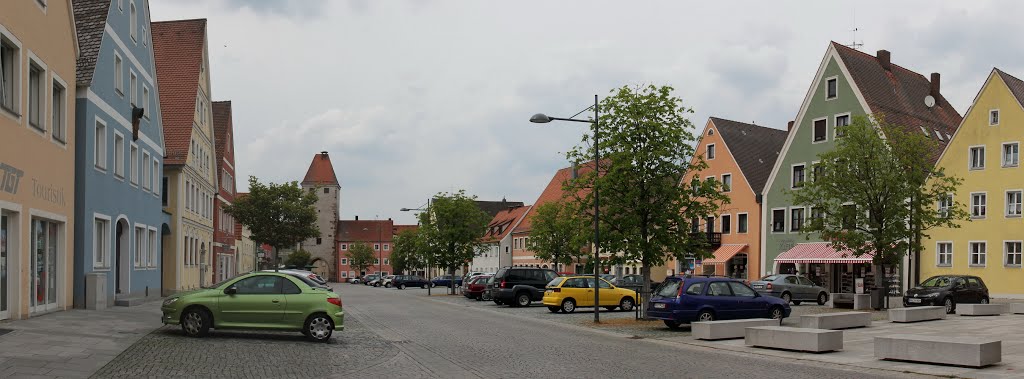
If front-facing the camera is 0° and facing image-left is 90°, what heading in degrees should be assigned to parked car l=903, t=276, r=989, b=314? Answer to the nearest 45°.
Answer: approximately 45°

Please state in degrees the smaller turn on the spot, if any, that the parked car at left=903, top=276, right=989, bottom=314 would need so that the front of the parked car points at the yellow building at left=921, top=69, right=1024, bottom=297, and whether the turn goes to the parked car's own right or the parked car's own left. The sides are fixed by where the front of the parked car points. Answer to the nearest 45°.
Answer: approximately 135° to the parked car's own right
